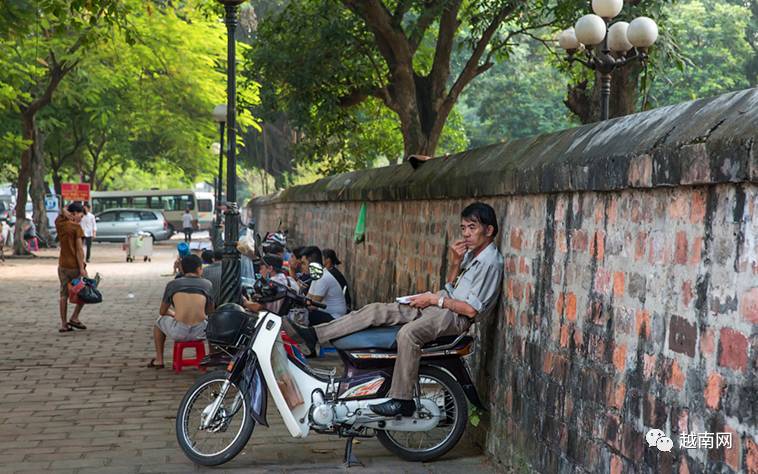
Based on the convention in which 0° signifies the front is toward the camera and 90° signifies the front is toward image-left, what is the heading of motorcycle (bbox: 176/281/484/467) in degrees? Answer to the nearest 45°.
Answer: approximately 90°

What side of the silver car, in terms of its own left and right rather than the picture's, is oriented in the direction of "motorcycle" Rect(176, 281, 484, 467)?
left

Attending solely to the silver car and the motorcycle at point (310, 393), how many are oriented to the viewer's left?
2

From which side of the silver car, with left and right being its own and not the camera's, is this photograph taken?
left

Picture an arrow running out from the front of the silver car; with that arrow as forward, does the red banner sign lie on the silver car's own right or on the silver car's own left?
on the silver car's own left
